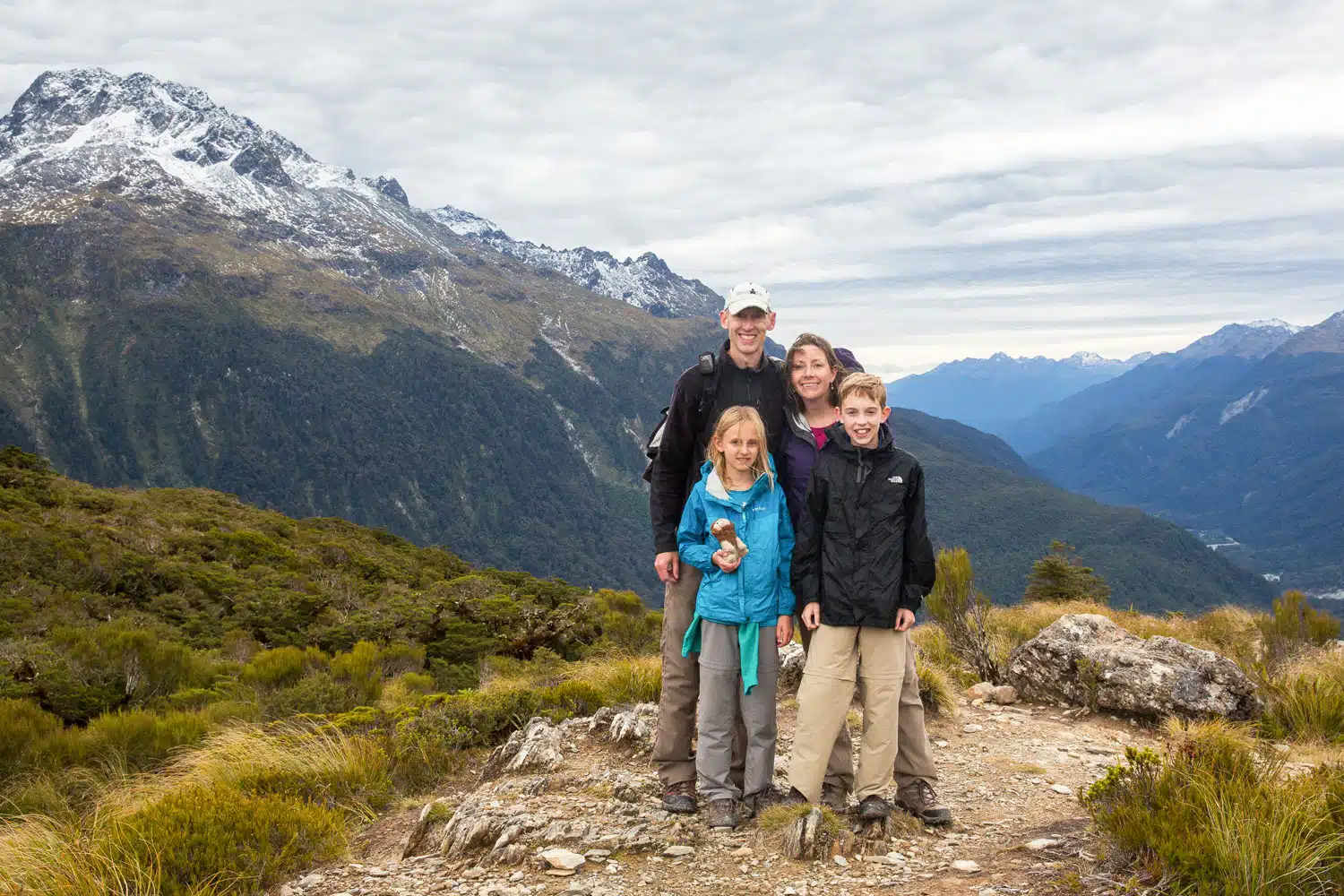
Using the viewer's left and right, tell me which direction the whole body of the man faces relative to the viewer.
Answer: facing the viewer

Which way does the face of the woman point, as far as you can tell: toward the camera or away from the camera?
toward the camera

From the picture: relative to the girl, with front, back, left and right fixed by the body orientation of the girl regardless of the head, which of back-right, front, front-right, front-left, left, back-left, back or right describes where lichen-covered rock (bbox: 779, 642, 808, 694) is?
back

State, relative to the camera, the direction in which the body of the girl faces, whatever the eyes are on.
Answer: toward the camera

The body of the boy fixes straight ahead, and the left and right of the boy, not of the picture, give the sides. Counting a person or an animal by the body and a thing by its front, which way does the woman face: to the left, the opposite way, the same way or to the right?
the same way

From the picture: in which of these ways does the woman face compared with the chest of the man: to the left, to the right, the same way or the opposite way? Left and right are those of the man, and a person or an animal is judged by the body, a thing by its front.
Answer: the same way

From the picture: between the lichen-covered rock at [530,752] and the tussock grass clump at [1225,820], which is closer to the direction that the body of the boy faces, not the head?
the tussock grass clump

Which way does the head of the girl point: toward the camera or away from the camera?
toward the camera

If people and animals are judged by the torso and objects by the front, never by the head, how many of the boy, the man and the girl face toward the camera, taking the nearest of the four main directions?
3

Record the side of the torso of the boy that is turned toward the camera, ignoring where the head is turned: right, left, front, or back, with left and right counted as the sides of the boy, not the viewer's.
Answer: front

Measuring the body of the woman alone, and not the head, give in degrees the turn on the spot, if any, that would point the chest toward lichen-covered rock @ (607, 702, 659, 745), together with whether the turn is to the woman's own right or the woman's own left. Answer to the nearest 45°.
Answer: approximately 135° to the woman's own right
